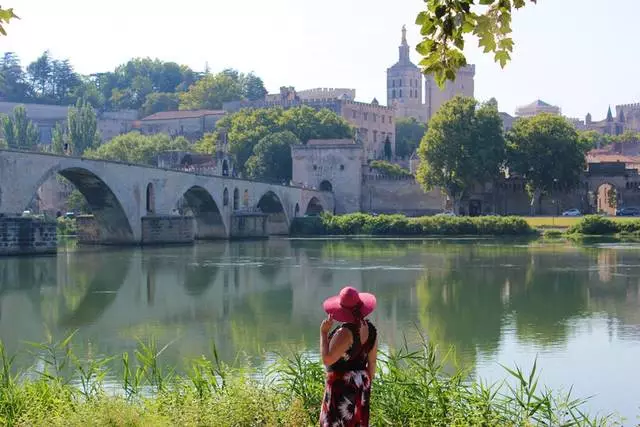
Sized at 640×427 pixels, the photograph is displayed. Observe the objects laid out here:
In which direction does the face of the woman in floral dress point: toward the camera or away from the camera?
away from the camera

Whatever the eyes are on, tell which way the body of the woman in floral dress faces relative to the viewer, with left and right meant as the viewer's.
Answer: facing away from the viewer and to the left of the viewer

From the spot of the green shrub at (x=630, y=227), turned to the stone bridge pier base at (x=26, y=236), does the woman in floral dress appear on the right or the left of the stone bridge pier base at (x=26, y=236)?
left

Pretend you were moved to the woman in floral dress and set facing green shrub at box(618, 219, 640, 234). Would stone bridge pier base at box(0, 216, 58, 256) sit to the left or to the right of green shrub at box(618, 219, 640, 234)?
left

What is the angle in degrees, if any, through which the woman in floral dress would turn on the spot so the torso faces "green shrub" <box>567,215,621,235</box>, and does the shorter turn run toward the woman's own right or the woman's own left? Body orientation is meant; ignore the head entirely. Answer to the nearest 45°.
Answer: approximately 45° to the woman's own right

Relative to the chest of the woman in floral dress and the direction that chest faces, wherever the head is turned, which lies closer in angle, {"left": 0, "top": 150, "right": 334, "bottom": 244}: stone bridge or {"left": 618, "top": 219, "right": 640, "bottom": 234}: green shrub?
the stone bridge

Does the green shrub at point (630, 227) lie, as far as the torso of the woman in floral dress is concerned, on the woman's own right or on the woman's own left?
on the woman's own right

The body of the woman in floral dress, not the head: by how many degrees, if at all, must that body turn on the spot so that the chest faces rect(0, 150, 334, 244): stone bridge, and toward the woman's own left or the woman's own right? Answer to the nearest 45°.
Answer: approximately 45° to the woman's own right
